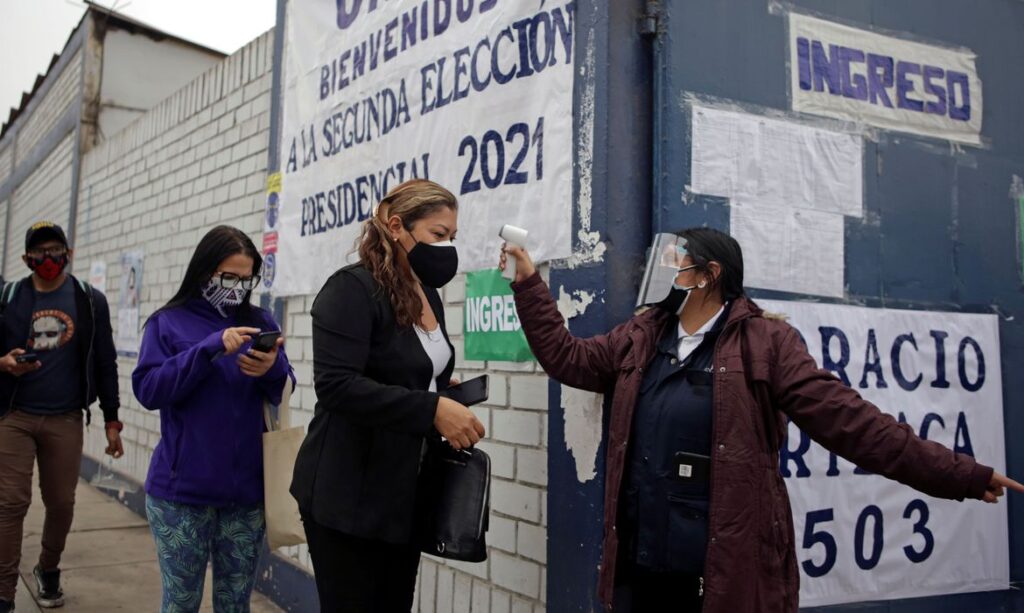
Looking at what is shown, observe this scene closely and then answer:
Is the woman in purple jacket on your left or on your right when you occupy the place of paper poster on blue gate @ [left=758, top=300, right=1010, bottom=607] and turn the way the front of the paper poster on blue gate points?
on your right

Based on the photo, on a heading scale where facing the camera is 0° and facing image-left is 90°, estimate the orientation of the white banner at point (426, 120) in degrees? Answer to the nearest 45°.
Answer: approximately 45°

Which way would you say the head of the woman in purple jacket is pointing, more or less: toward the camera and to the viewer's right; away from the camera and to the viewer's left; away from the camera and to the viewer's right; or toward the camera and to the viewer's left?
toward the camera and to the viewer's right

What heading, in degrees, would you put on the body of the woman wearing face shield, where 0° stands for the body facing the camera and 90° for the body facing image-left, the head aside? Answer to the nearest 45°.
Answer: approximately 45°

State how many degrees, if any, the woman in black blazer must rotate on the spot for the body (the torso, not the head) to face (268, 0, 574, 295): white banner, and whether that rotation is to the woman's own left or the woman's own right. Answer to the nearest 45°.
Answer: approximately 90° to the woman's own left

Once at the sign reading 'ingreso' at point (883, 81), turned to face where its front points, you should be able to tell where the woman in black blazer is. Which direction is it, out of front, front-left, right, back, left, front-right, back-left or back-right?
right

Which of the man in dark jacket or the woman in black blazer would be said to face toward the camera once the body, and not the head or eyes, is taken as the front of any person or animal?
the man in dark jacket

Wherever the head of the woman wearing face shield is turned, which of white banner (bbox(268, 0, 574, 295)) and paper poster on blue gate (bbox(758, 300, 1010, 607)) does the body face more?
the white banner

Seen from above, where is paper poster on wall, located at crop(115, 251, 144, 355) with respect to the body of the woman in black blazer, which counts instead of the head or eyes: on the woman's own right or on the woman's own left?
on the woman's own left

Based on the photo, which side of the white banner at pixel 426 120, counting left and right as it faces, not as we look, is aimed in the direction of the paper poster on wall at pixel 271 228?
right

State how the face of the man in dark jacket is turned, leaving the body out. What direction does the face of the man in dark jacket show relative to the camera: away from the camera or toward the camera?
toward the camera
